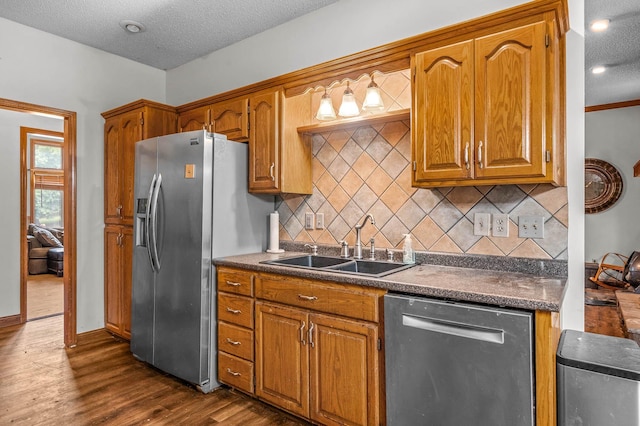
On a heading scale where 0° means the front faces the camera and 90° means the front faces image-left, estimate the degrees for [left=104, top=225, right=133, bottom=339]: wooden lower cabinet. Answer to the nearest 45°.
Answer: approximately 45°

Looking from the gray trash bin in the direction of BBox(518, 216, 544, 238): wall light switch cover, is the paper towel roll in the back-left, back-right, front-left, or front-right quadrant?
front-left

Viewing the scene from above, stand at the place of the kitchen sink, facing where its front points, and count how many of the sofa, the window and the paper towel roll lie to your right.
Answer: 3

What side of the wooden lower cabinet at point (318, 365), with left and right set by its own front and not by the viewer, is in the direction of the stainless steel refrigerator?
right

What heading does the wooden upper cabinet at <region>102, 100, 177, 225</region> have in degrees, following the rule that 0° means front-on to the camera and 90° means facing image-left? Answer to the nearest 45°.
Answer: approximately 45°

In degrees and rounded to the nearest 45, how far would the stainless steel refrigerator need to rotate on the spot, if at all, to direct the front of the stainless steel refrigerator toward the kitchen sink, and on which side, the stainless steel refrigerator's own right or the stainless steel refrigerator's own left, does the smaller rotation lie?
approximately 90° to the stainless steel refrigerator's own left

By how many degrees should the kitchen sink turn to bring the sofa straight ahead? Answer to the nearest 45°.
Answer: approximately 90° to its right

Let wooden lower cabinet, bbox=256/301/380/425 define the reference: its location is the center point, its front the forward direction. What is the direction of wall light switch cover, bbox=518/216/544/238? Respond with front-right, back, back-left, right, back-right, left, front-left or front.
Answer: back-left

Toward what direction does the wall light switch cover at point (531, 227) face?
toward the camera

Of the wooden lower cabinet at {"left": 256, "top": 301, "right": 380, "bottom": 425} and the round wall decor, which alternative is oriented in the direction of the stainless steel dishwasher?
the round wall decor

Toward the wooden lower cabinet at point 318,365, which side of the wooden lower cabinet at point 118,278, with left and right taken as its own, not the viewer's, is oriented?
left

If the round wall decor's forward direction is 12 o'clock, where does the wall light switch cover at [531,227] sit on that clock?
The wall light switch cover is roughly at 12 o'clock from the round wall decor.

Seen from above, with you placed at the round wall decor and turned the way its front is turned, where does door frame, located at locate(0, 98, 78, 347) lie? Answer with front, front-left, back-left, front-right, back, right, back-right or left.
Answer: front-right
